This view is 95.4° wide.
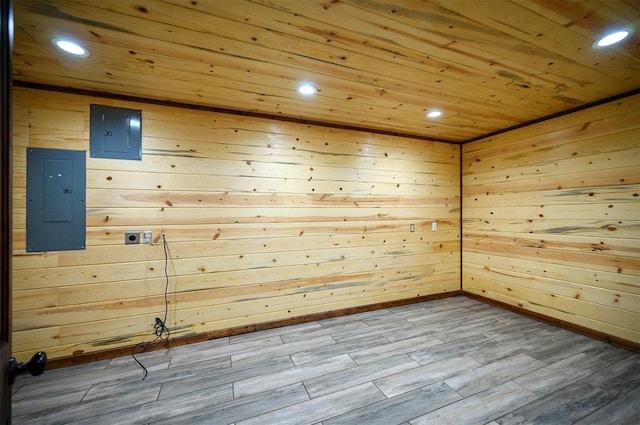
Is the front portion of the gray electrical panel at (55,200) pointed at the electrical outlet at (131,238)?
no

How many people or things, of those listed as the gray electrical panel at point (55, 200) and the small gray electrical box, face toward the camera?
2

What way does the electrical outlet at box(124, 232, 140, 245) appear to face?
toward the camera

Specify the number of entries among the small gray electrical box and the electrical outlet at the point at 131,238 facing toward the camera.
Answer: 2

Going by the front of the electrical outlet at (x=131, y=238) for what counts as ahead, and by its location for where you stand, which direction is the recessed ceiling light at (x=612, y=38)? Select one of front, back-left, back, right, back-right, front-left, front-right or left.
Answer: front-left

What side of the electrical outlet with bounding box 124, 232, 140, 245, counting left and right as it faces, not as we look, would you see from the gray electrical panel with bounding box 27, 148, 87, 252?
right

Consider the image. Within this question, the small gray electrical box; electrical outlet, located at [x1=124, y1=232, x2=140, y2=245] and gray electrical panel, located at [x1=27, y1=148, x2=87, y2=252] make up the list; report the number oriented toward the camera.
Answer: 3

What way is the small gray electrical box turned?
toward the camera

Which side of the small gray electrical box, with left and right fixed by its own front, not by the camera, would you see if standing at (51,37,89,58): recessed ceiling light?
front

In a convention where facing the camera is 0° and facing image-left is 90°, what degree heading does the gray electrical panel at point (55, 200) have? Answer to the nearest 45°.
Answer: approximately 0°

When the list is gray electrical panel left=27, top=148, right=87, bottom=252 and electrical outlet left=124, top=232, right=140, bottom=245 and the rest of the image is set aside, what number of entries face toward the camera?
2

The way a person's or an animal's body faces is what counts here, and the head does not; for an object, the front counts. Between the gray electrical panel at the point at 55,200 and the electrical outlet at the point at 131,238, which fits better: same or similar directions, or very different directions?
same or similar directions

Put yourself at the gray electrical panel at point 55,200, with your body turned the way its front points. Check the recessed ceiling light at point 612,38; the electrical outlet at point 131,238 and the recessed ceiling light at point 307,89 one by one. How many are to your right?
0

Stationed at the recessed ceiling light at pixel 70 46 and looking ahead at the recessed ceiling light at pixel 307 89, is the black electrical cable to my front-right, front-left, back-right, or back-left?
front-left

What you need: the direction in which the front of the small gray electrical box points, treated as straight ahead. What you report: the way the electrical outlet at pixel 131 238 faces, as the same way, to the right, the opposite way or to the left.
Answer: the same way

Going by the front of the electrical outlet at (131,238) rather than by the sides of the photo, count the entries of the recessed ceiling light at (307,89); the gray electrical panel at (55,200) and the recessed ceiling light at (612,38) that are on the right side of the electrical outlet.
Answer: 1
